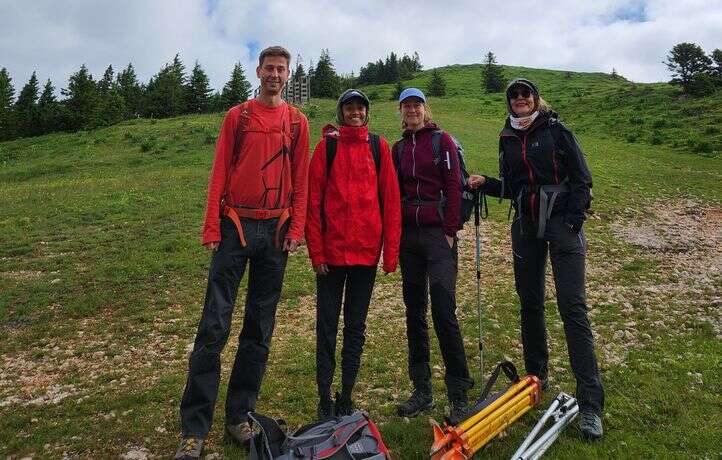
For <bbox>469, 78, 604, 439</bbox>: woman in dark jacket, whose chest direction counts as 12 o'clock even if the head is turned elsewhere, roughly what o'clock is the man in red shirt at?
The man in red shirt is roughly at 2 o'clock from the woman in dark jacket.

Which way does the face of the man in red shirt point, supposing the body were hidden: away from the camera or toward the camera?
toward the camera

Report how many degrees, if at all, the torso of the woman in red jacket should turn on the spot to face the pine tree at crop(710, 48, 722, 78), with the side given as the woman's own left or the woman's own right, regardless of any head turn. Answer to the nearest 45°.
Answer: approximately 135° to the woman's own left

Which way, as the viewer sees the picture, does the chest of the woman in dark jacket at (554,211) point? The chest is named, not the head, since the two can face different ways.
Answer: toward the camera

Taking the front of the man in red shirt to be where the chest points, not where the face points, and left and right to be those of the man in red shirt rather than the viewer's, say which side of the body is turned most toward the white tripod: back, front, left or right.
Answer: left

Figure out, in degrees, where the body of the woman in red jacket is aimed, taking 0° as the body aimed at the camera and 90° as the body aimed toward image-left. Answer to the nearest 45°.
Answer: approximately 0°

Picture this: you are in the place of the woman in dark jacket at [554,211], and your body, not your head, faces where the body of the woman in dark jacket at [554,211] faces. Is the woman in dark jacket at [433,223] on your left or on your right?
on your right

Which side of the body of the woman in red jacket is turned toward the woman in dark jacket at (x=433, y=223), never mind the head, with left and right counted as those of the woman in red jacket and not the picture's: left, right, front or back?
left

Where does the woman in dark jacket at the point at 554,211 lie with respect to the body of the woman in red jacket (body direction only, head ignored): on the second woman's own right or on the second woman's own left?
on the second woman's own left

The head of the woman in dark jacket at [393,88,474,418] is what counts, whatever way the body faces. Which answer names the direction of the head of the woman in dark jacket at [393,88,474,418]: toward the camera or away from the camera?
toward the camera

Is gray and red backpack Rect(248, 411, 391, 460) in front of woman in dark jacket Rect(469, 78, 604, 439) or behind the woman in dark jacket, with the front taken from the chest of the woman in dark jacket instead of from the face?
in front

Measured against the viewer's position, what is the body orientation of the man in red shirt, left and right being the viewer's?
facing the viewer

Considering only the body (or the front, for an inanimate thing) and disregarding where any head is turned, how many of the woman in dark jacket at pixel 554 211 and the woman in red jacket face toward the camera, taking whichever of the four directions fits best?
2

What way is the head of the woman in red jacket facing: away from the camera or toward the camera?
toward the camera
